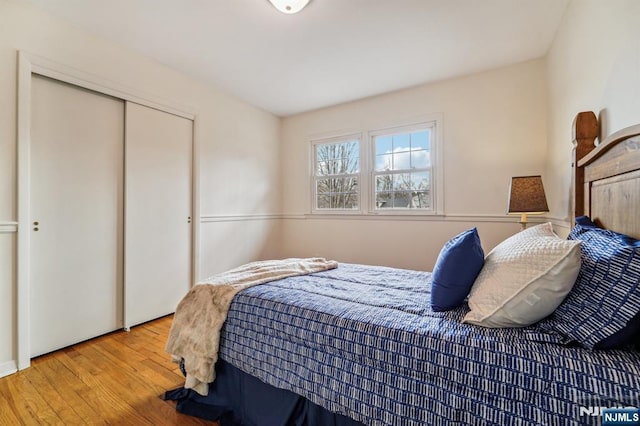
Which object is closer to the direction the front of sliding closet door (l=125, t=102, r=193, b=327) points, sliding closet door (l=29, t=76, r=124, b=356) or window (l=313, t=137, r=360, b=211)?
the window

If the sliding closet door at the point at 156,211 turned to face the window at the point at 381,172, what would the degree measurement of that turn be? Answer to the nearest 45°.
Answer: approximately 45° to its left

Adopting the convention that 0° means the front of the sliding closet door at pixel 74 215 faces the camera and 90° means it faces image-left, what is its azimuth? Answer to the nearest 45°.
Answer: approximately 315°

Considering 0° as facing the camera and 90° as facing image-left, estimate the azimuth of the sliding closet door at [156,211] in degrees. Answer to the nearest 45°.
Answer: approximately 315°

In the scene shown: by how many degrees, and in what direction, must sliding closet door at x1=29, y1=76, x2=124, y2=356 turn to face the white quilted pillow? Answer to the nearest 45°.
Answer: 0° — it already faces it

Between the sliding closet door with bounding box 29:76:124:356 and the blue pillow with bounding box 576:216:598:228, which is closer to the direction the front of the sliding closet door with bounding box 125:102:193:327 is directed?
the blue pillow

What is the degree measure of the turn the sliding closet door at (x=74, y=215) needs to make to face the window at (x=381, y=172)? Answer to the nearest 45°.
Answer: approximately 45° to its left

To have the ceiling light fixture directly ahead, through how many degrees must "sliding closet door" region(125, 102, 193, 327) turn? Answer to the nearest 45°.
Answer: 0° — it already faces it
